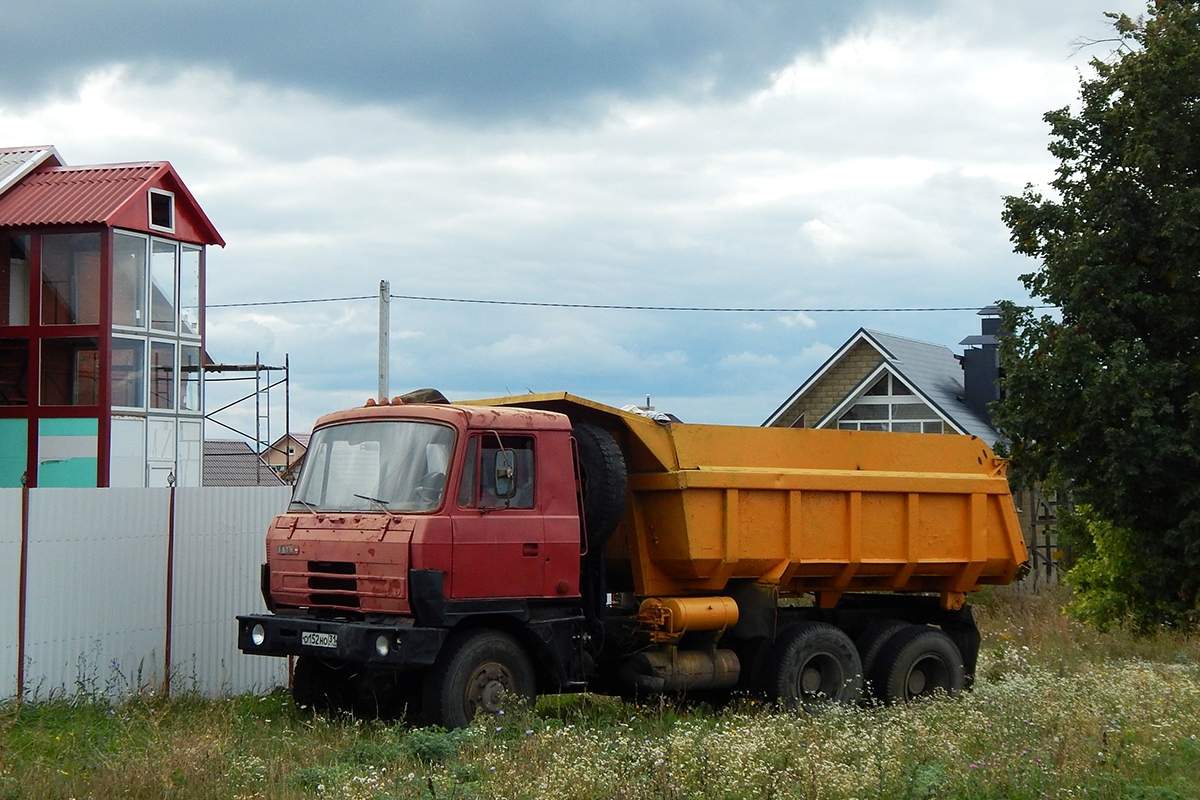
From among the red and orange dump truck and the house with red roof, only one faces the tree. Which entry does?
the house with red roof

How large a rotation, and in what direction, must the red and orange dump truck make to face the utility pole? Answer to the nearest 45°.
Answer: approximately 135° to its right

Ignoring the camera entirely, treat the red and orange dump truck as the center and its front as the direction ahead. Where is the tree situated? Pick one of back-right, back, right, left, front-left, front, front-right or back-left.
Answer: back

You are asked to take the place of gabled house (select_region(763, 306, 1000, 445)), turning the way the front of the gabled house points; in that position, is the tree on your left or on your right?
on your left

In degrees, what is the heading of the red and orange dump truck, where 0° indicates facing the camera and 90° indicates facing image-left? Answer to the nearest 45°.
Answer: approximately 45°

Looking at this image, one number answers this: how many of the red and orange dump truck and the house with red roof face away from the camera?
0

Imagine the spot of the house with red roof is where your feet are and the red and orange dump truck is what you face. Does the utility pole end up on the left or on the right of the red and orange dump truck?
left

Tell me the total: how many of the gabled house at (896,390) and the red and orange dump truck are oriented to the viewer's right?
0

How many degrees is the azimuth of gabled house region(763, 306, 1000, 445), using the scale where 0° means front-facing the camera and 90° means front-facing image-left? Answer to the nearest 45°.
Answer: approximately 45°
